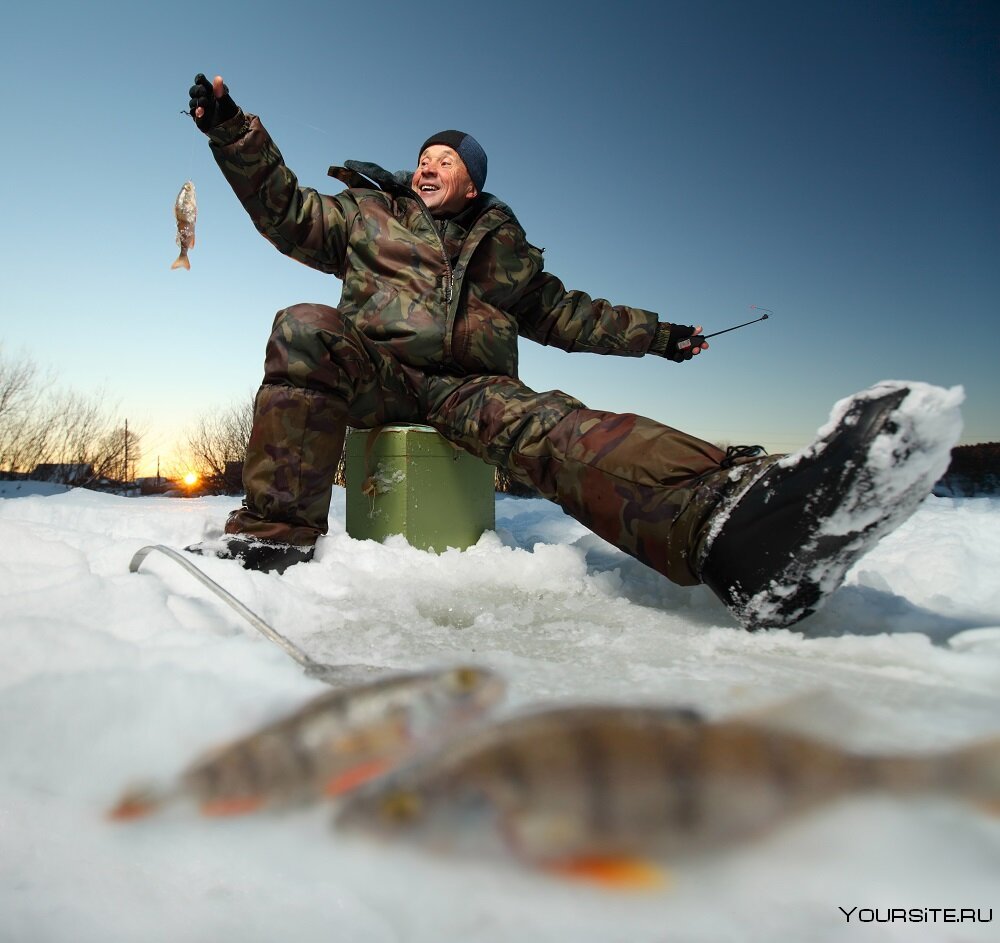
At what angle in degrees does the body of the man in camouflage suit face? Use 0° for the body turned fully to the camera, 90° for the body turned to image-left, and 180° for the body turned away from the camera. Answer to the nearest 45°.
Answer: approximately 0°
